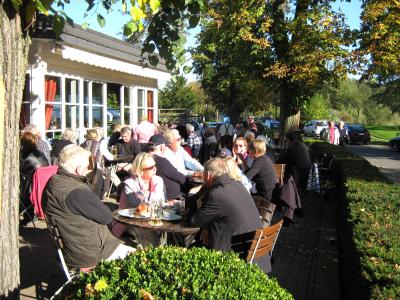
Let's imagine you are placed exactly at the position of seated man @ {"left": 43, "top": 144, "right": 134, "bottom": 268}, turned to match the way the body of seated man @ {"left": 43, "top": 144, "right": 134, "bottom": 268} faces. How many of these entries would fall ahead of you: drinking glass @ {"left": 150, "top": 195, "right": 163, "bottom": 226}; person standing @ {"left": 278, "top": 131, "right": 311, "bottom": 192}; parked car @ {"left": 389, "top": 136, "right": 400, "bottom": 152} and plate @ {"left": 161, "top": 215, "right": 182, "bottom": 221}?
4

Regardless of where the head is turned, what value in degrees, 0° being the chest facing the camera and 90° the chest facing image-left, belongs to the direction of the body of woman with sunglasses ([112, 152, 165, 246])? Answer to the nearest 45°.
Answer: approximately 315°

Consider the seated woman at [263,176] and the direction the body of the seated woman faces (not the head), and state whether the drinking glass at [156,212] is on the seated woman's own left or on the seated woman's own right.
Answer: on the seated woman's own left

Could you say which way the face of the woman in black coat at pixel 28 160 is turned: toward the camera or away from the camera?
away from the camera

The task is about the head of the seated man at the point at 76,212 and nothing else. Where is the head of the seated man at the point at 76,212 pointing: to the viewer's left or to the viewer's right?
to the viewer's right

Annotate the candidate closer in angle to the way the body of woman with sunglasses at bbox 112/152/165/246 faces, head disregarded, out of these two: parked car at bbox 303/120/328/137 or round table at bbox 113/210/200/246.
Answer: the round table

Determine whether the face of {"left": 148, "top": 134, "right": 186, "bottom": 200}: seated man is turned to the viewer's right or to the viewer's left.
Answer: to the viewer's right

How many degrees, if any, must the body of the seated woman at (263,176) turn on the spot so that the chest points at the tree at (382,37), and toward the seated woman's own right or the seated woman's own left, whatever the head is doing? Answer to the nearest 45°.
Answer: approximately 90° to the seated woman's own right

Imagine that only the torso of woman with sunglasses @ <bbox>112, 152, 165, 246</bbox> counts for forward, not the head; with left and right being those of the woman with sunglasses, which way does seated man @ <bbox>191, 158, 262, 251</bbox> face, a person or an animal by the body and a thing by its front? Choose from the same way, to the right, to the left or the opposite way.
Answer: the opposite way

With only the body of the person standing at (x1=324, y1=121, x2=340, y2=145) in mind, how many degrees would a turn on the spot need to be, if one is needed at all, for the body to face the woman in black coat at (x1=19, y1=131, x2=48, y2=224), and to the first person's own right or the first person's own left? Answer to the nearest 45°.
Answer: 0° — they already face them
